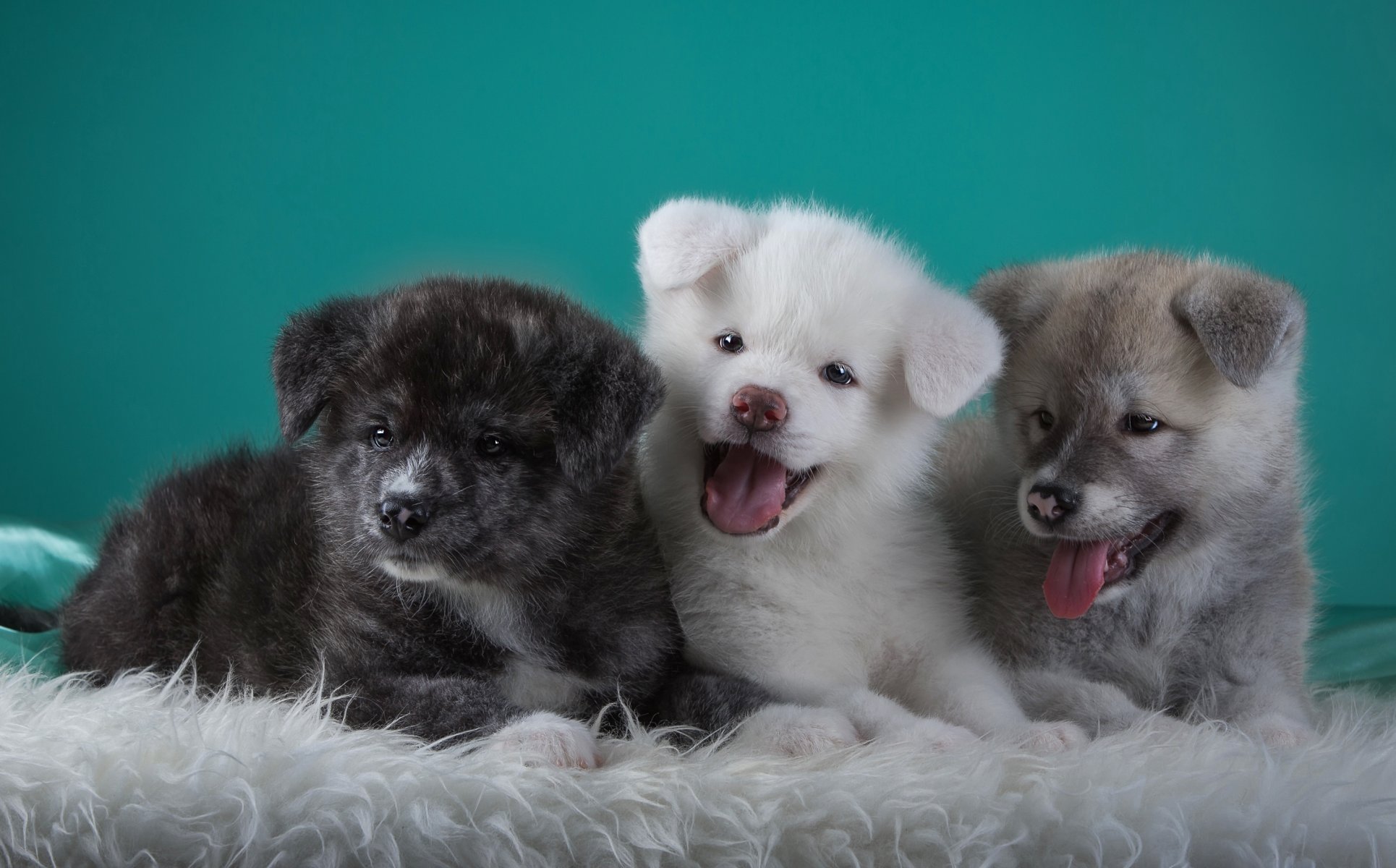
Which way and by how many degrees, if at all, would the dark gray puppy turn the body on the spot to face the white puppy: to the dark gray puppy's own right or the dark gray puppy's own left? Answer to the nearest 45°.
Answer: approximately 45° to the dark gray puppy's own left

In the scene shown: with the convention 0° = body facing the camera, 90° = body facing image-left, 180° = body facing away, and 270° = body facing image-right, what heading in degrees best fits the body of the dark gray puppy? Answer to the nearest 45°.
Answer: approximately 315°

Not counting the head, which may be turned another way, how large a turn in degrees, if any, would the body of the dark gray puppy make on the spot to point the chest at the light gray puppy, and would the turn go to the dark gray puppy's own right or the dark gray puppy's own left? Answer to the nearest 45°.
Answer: approximately 45° to the dark gray puppy's own left

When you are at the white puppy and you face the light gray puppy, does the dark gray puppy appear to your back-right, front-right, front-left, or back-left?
back-right
